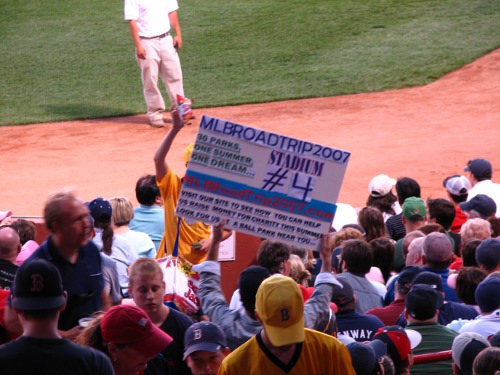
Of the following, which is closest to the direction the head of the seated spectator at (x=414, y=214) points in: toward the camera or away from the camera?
away from the camera

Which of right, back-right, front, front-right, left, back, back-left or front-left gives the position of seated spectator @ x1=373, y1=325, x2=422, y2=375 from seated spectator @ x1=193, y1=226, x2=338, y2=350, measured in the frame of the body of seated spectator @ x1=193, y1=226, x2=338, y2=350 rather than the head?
right

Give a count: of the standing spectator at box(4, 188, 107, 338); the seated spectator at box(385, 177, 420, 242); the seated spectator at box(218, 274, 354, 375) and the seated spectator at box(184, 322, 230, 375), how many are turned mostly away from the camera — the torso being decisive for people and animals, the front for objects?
1

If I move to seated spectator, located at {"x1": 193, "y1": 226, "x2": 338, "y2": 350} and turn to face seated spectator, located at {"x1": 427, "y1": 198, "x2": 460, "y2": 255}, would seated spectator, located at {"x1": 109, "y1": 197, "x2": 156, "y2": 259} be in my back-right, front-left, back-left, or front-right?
front-left

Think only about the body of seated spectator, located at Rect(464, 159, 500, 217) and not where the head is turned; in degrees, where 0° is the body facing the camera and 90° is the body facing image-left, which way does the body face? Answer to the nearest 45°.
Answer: approximately 135°

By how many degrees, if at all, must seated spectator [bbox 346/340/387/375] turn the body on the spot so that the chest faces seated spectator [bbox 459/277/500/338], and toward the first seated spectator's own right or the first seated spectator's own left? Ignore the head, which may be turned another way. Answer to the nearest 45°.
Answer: approximately 45° to the first seated spectator's own right

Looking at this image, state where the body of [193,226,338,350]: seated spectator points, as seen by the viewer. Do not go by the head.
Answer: away from the camera

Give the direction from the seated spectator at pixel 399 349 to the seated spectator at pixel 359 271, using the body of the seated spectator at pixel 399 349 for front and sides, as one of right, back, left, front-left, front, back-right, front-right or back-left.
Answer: front-left

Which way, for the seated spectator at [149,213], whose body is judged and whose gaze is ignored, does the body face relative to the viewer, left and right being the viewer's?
facing away from the viewer and to the right of the viewer

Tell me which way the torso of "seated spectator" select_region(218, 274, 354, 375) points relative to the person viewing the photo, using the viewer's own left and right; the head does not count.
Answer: facing the viewer

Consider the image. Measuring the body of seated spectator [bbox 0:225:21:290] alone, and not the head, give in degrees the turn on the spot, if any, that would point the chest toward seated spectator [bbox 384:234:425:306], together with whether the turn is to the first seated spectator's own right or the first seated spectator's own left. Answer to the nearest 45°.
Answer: approximately 90° to the first seated spectator's own right

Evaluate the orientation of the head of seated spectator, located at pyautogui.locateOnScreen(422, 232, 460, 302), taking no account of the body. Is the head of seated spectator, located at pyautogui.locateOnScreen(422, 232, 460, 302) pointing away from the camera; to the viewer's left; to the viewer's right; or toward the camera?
away from the camera

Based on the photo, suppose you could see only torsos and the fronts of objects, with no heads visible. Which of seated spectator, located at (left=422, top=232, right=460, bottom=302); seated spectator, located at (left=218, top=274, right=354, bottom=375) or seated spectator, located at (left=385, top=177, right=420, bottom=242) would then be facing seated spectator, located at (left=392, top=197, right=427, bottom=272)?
seated spectator, located at (left=422, top=232, right=460, bottom=302)

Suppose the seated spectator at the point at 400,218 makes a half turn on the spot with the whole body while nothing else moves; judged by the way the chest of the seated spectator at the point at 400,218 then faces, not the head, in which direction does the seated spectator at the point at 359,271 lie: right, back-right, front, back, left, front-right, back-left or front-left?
front

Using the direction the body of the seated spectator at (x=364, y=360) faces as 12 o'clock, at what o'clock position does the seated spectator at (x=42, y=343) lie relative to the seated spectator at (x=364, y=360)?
the seated spectator at (x=42, y=343) is roughly at 8 o'clock from the seated spectator at (x=364, y=360).

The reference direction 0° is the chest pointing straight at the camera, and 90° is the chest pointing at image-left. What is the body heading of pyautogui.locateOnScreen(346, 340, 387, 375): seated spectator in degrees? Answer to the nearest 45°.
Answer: approximately 180°
